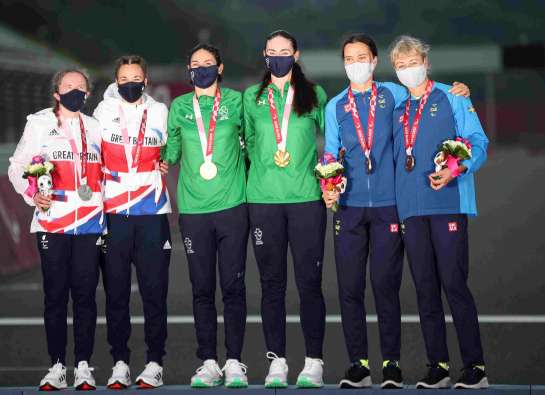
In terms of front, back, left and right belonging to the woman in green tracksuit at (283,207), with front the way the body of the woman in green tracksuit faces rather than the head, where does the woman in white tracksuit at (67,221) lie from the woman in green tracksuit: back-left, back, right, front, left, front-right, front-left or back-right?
right

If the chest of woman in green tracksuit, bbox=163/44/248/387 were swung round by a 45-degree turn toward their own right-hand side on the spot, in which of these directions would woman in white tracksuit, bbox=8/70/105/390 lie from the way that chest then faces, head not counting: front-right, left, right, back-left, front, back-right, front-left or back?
front-right

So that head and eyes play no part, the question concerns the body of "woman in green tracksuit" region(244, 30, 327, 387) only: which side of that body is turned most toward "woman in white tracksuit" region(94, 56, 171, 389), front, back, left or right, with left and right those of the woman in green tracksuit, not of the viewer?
right

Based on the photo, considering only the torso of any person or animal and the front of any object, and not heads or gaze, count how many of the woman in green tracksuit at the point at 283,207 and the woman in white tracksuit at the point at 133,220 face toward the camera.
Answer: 2

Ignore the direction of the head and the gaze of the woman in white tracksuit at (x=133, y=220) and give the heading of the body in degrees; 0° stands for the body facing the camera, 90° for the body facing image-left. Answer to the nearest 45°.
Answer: approximately 0°
